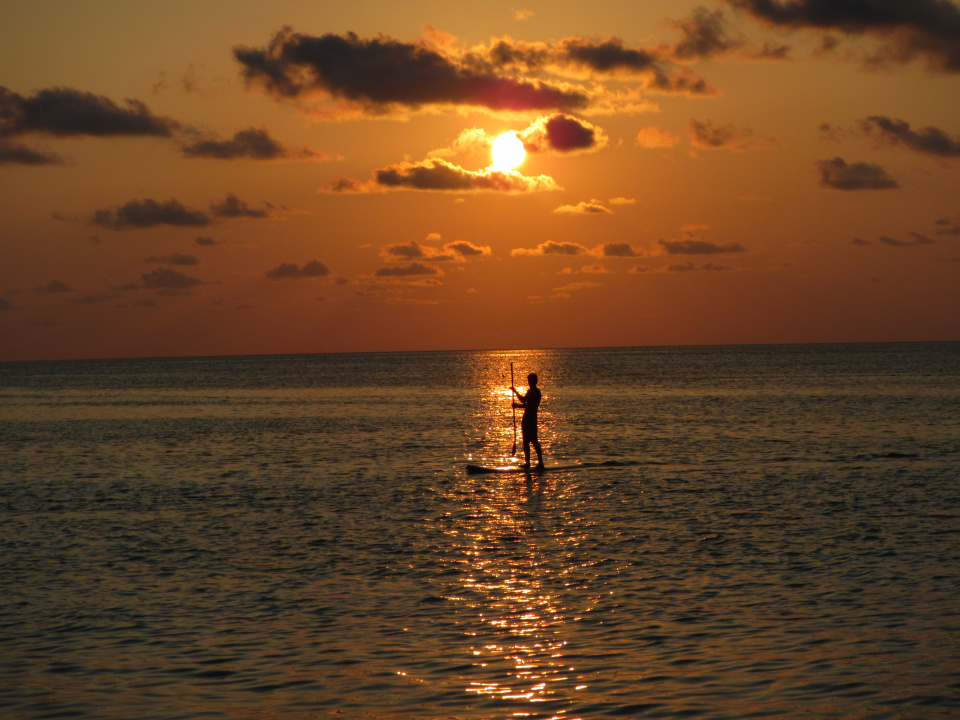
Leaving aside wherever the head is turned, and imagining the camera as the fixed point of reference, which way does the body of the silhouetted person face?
to the viewer's left
